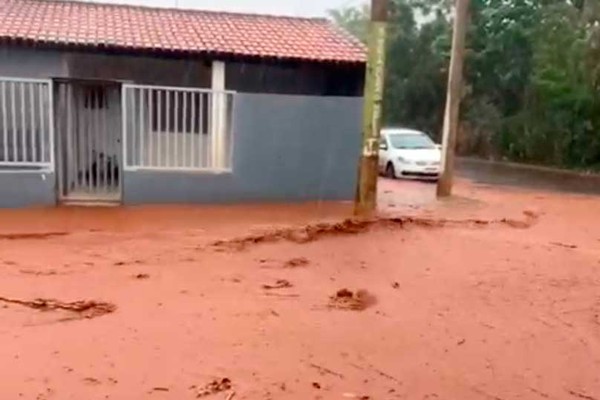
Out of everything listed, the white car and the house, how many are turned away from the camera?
0

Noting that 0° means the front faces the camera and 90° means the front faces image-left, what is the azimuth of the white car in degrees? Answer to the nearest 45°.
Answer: approximately 315°

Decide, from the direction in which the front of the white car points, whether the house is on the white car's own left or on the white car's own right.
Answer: on the white car's own right

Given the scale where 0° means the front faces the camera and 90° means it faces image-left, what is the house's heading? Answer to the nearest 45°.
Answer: approximately 0°

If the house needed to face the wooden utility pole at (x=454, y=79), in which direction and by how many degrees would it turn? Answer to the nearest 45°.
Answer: approximately 90° to its left

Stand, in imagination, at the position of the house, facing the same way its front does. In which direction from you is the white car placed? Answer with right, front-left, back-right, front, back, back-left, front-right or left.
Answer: back-left

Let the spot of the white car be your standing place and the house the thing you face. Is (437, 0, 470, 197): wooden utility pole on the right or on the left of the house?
left

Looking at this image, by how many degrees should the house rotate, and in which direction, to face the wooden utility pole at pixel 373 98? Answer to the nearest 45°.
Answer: approximately 45° to its left
